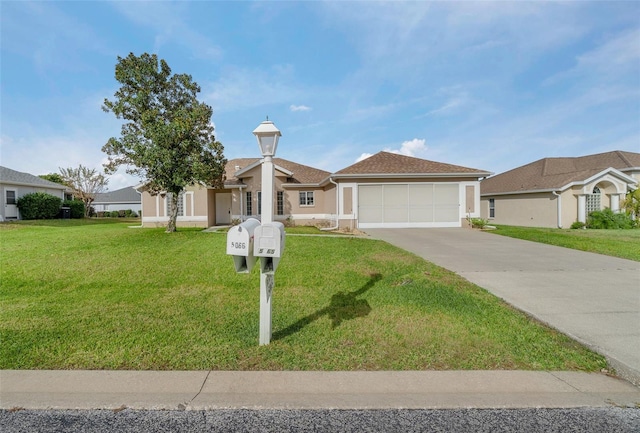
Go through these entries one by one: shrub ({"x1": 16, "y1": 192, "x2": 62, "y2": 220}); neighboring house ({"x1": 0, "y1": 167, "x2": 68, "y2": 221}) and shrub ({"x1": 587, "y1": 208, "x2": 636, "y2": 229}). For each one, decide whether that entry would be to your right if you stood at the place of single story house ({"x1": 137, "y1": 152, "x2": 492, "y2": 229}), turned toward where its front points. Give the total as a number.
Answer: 2

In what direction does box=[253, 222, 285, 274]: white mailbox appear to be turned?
toward the camera

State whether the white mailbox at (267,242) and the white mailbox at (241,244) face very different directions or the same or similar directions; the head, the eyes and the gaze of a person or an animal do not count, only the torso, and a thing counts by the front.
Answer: same or similar directions

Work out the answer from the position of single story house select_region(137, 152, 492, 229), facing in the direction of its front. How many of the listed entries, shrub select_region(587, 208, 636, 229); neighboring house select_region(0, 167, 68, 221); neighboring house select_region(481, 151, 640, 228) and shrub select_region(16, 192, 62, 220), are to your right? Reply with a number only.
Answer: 2

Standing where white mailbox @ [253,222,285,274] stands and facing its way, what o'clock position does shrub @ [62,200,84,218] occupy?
The shrub is roughly at 5 o'clock from the white mailbox.

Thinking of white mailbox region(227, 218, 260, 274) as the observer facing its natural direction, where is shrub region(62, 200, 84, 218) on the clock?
The shrub is roughly at 5 o'clock from the white mailbox.

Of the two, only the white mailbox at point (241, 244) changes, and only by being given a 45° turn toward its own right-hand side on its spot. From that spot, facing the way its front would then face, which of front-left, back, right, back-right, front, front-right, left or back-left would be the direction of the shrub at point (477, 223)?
back

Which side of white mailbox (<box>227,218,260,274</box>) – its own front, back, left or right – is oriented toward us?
front

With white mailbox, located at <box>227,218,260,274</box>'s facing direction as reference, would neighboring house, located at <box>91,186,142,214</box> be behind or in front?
behind

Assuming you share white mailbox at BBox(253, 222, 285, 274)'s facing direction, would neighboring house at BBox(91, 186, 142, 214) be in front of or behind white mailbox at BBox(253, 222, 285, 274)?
behind

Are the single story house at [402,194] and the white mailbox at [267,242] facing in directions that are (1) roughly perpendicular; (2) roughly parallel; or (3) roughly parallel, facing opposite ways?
roughly parallel

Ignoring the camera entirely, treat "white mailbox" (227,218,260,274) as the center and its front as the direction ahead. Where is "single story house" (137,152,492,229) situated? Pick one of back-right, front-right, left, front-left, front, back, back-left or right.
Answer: back-left

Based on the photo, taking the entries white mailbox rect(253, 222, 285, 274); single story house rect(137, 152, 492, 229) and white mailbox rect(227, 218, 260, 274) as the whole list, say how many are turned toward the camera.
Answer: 3

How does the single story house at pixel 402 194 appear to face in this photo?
toward the camera

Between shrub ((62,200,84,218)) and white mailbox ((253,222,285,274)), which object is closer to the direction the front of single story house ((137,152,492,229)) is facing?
the white mailbox

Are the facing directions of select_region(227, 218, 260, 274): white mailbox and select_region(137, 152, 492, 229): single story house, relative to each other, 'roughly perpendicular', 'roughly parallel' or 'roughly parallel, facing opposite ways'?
roughly parallel
